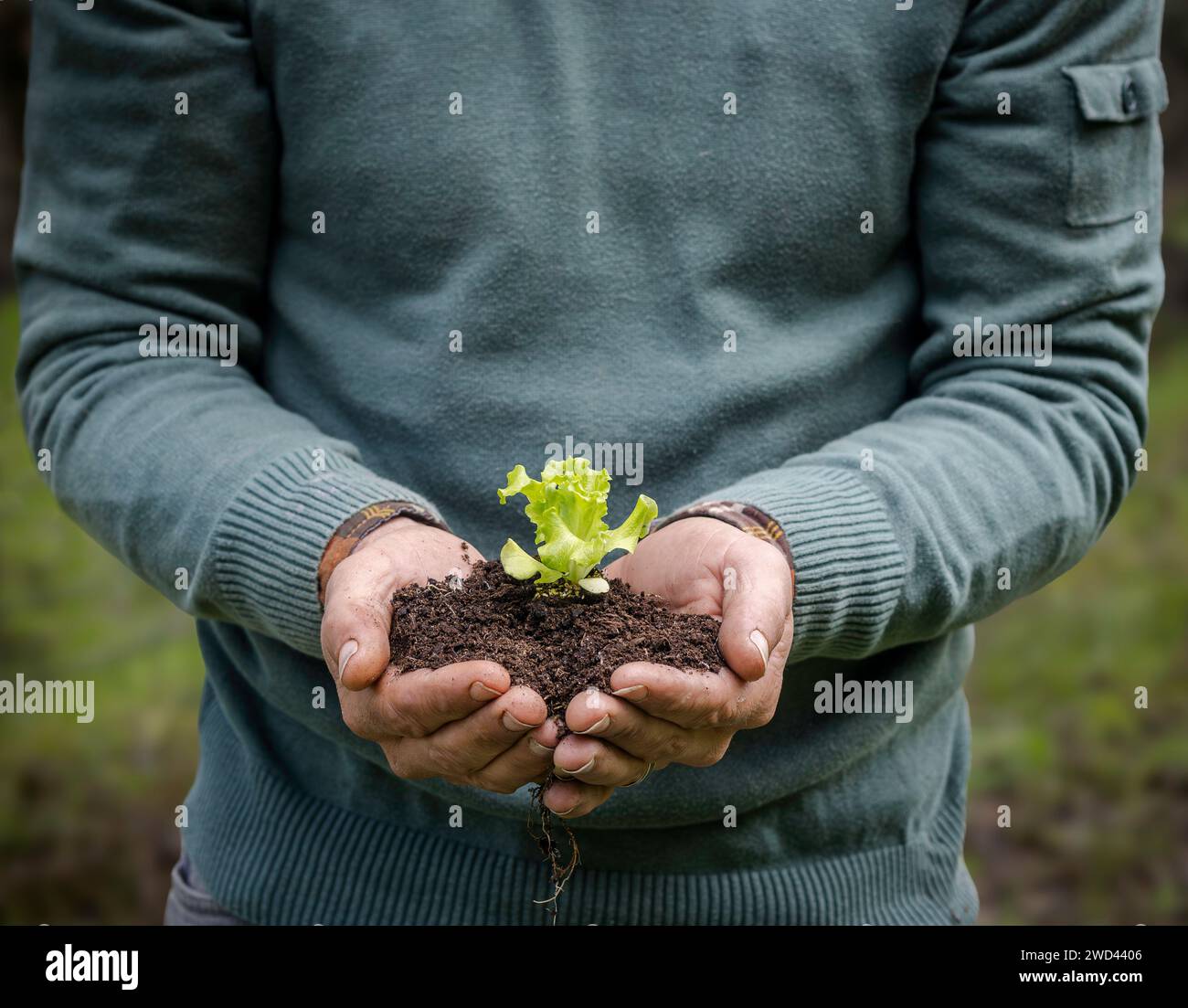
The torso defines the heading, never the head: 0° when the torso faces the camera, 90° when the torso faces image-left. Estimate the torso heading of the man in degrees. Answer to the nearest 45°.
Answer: approximately 0°
